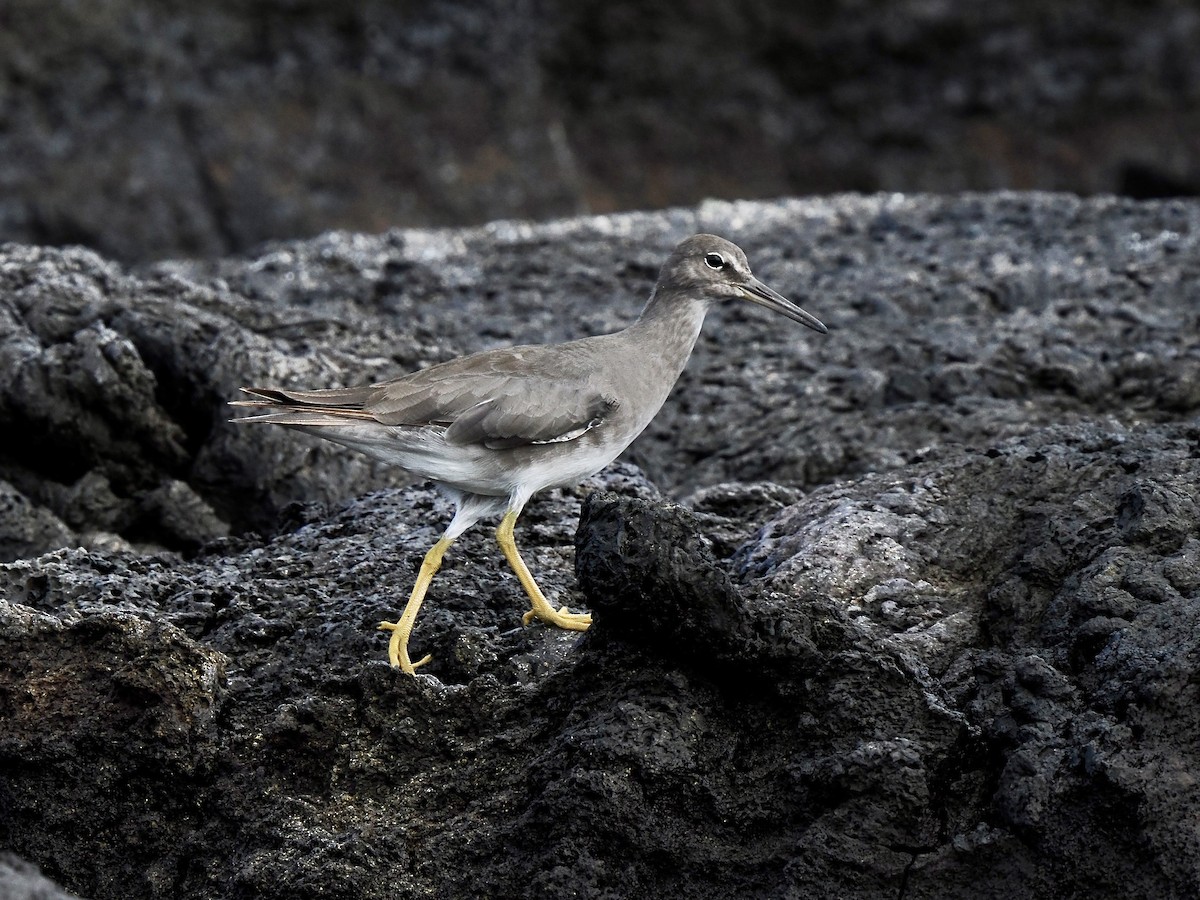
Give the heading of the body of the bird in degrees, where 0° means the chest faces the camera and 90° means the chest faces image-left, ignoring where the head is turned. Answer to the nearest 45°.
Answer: approximately 270°
